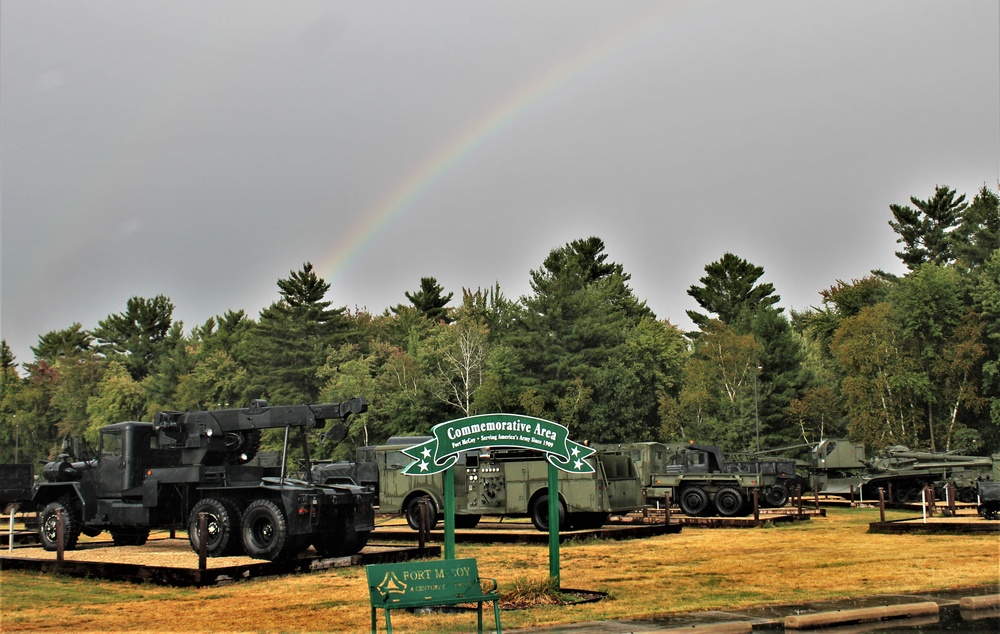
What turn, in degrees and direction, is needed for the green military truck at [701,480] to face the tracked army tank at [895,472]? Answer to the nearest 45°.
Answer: approximately 135° to its right

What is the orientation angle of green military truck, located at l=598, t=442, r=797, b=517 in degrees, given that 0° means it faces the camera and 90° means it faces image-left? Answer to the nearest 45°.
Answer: approximately 90°
